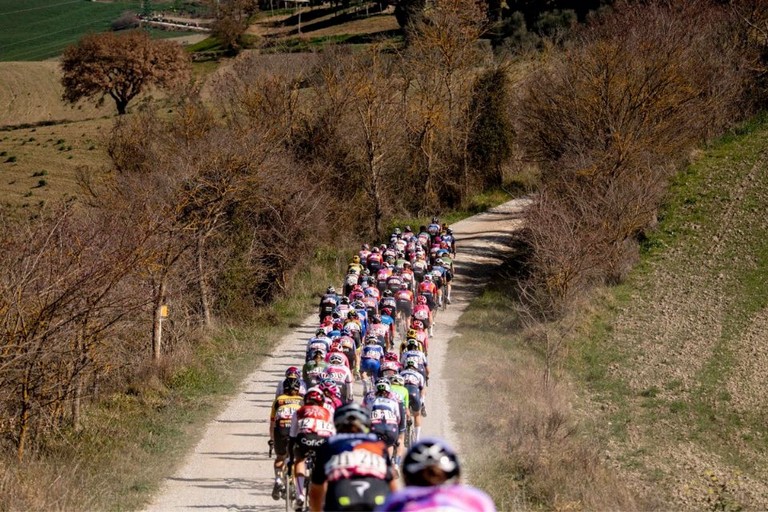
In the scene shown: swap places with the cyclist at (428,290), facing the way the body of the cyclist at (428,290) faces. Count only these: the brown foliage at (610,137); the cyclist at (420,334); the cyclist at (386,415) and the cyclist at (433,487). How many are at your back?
3

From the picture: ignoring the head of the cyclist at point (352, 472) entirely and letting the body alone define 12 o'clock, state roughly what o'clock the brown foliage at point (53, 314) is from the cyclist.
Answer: The brown foliage is roughly at 11 o'clock from the cyclist.

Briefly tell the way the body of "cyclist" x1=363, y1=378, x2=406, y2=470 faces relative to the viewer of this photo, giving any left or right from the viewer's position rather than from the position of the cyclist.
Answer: facing away from the viewer

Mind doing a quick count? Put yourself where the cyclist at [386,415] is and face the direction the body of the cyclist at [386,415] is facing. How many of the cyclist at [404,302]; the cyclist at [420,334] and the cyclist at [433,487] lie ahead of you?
2

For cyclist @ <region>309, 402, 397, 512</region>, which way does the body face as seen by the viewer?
away from the camera

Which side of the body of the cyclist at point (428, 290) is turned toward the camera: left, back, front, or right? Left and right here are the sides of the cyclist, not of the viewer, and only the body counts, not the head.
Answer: back

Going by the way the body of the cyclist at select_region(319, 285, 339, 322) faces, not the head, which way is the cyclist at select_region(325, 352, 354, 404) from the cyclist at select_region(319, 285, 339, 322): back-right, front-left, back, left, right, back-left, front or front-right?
back

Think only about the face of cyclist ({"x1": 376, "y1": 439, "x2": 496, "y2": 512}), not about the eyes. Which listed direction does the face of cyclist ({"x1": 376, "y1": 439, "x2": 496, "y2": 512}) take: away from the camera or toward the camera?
away from the camera

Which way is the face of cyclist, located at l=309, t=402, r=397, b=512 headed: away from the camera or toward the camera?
away from the camera

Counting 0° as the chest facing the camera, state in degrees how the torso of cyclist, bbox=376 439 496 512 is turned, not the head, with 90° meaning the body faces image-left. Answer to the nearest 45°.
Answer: approximately 180°

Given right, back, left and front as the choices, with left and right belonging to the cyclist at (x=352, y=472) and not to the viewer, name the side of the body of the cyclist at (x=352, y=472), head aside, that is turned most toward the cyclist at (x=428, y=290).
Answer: front

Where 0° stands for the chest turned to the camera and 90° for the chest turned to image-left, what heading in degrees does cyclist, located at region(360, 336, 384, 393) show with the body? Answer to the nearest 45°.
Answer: approximately 180°

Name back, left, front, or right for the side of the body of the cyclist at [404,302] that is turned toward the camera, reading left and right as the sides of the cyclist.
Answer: back

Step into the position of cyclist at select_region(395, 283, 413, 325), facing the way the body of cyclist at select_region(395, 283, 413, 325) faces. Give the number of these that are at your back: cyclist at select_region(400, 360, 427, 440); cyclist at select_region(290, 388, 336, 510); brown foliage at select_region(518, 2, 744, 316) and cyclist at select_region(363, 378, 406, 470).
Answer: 3

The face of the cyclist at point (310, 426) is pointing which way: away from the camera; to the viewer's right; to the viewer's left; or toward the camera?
away from the camera

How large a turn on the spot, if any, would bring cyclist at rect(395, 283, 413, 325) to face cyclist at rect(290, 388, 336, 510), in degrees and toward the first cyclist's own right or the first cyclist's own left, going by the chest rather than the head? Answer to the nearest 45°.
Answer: approximately 180°

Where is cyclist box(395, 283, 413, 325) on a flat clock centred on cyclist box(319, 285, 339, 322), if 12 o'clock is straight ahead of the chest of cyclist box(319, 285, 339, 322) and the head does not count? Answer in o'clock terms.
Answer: cyclist box(395, 283, 413, 325) is roughly at 2 o'clock from cyclist box(319, 285, 339, 322).

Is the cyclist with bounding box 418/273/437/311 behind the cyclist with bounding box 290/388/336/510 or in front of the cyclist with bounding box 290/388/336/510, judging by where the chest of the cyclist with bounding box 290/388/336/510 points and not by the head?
in front
